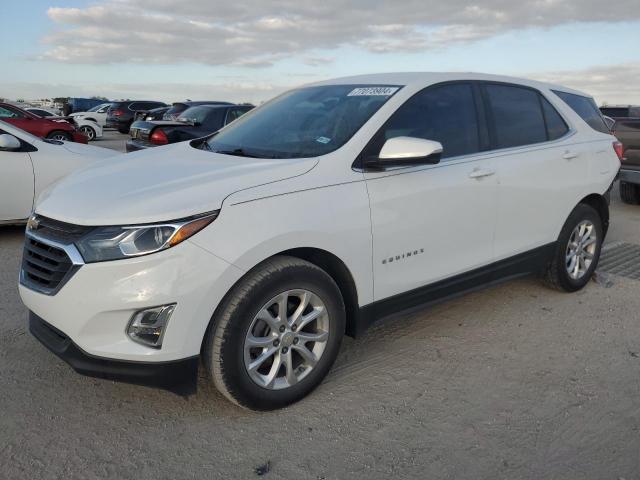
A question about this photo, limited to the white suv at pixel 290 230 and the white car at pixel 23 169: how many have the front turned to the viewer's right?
1

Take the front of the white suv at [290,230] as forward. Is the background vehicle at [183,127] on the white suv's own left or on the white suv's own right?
on the white suv's own right

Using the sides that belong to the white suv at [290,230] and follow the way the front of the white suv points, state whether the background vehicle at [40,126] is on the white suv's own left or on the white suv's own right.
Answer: on the white suv's own right

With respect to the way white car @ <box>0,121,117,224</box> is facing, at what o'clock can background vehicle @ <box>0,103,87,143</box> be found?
The background vehicle is roughly at 9 o'clock from the white car.

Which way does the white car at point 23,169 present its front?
to the viewer's right

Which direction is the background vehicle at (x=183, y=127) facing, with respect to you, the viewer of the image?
facing away from the viewer and to the right of the viewer

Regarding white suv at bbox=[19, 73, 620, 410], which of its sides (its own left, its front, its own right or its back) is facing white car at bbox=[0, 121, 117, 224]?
right

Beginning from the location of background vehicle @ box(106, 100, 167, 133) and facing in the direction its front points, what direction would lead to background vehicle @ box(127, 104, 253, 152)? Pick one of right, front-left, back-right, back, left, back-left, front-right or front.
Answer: back-right

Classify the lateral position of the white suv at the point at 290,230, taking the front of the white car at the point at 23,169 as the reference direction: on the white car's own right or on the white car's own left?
on the white car's own right
